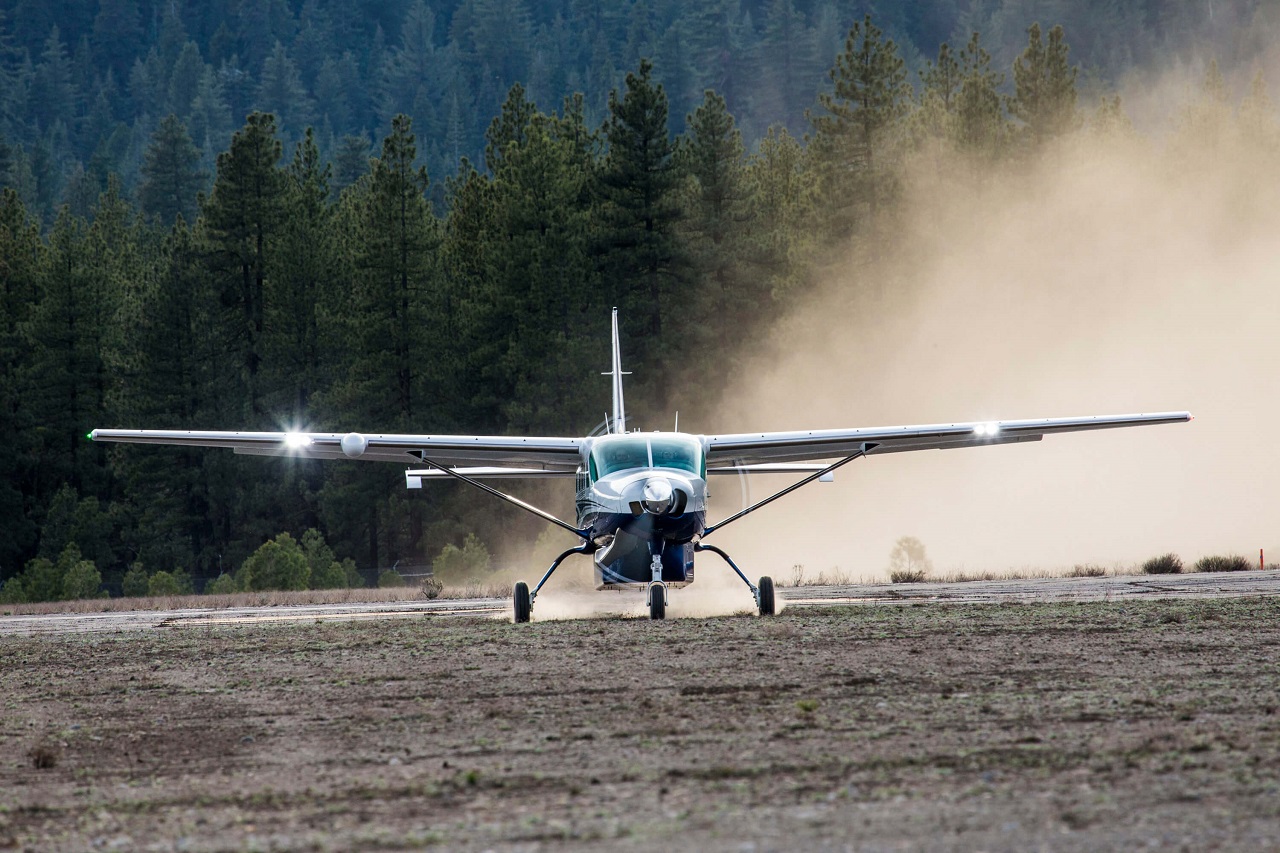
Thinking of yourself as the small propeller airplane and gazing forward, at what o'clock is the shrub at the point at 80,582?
The shrub is roughly at 5 o'clock from the small propeller airplane.

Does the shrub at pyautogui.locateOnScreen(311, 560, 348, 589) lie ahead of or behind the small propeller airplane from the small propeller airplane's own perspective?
behind

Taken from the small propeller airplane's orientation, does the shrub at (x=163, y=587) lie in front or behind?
behind

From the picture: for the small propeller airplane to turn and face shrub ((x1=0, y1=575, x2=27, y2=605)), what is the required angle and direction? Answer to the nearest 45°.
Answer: approximately 135° to its right

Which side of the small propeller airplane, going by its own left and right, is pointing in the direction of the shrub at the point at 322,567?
back

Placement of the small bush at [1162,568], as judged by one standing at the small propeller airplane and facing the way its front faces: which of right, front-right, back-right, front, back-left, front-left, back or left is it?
back-left

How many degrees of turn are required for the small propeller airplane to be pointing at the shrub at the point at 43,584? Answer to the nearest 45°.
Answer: approximately 135° to its right

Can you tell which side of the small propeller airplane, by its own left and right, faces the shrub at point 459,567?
back

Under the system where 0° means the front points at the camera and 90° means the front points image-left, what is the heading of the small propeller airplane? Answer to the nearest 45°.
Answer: approximately 0°
